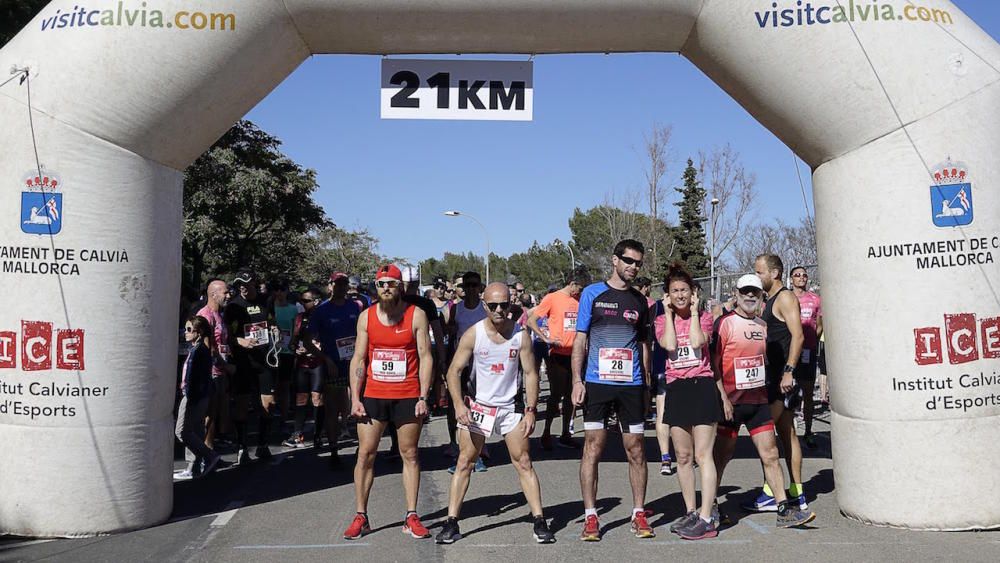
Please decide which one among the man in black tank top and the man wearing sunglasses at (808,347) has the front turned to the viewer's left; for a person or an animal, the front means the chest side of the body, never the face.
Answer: the man in black tank top

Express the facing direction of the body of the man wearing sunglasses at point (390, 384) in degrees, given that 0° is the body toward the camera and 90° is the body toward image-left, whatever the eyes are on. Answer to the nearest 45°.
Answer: approximately 0°

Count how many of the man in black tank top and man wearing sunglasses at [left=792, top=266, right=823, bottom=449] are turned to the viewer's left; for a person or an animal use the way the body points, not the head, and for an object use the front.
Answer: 1

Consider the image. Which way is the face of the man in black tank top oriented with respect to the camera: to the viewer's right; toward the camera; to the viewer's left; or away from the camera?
to the viewer's left

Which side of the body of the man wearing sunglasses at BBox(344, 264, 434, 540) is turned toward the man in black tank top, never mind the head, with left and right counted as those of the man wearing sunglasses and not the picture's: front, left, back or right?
left

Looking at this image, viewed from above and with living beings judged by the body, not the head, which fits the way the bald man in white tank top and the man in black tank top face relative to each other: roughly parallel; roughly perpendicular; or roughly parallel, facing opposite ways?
roughly perpendicular

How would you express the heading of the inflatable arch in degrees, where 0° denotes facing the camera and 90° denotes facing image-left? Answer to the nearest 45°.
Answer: approximately 0°
